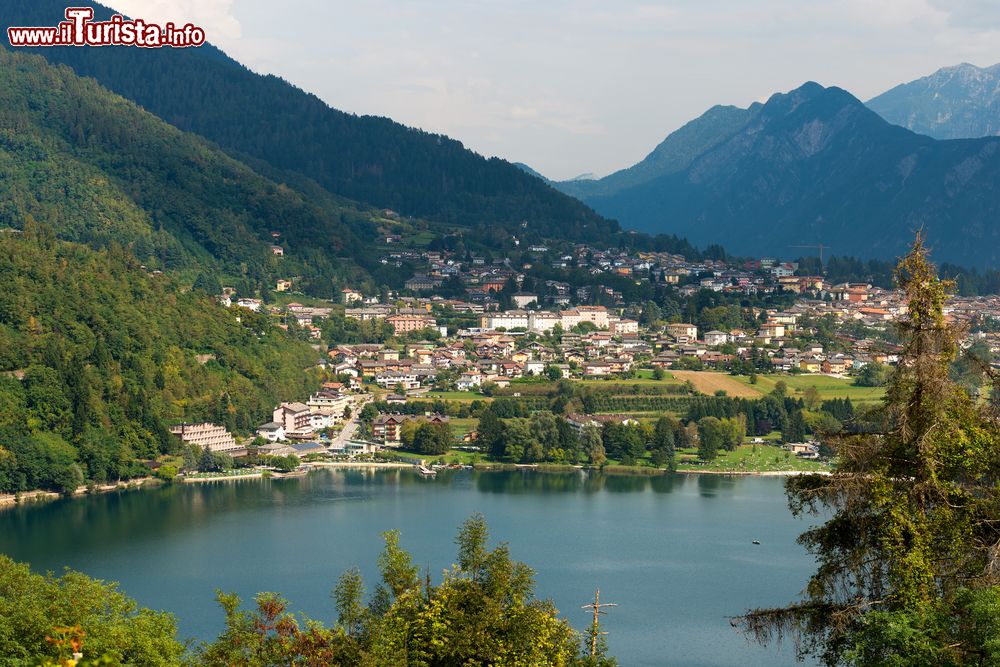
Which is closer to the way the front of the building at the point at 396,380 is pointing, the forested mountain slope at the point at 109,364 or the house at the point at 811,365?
the forested mountain slope

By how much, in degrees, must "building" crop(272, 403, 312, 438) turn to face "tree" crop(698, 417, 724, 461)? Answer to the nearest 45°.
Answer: approximately 45° to its left

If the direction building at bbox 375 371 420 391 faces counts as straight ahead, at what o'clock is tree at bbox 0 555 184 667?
The tree is roughly at 12 o'clock from the building.

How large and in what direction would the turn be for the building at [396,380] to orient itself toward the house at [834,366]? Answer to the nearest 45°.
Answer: approximately 90° to its left

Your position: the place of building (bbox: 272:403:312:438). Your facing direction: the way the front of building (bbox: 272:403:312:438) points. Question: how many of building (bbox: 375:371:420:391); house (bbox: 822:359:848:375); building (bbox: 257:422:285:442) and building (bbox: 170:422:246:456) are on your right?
2

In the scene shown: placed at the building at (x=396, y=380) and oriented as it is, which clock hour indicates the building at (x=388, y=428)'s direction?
the building at (x=388, y=428) is roughly at 12 o'clock from the building at (x=396, y=380).

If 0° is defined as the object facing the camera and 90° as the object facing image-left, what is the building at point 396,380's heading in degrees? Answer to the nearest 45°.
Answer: approximately 0°

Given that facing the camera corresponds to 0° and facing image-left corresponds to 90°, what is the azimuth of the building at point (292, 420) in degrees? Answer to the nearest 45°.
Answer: approximately 315°

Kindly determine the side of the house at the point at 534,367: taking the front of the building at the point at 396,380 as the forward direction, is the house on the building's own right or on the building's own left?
on the building's own left
